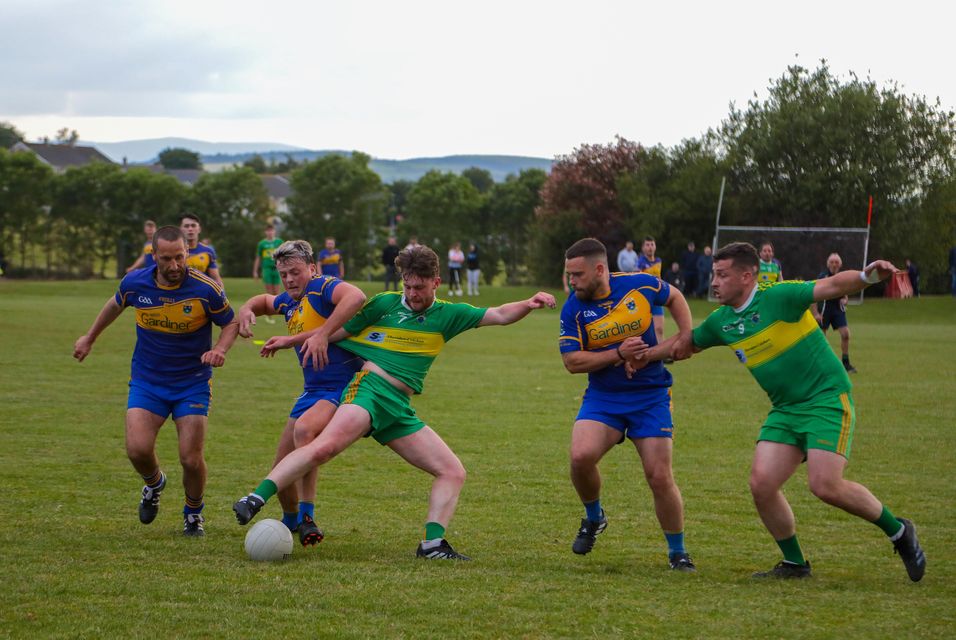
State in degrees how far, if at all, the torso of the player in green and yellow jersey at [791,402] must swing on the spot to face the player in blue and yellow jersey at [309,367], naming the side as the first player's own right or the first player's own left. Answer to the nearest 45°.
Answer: approximately 45° to the first player's own right

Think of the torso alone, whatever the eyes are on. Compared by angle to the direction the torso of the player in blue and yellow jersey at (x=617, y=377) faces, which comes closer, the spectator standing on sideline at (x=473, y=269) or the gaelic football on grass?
the gaelic football on grass

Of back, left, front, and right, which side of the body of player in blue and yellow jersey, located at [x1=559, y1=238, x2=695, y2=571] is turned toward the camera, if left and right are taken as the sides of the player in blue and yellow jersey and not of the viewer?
front

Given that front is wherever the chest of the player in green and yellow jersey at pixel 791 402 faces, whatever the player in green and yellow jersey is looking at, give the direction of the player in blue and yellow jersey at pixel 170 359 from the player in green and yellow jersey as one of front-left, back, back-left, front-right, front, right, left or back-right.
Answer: front-right

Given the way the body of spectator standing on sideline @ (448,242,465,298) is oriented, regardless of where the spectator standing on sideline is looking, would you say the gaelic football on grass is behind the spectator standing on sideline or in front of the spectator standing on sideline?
in front

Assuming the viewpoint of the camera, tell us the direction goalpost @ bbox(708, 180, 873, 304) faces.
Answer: facing the viewer

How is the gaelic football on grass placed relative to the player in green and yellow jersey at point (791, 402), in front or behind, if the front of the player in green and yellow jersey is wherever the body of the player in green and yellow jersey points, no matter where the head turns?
in front

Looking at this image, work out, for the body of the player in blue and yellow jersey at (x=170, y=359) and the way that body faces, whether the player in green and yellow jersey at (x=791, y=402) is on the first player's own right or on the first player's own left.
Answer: on the first player's own left

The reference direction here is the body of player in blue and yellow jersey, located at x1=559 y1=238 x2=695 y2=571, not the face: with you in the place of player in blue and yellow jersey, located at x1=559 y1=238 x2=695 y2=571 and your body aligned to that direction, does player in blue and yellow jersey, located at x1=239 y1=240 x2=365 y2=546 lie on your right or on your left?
on your right

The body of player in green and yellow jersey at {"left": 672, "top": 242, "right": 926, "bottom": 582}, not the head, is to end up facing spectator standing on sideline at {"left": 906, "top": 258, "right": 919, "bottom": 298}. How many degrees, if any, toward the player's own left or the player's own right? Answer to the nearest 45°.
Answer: approximately 135° to the player's own right
